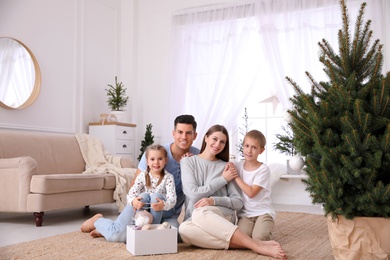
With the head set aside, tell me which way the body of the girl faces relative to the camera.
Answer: toward the camera

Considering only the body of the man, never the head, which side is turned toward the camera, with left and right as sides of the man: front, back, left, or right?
front

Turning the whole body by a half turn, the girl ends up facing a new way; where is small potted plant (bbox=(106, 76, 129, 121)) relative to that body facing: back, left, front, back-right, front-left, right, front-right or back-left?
front

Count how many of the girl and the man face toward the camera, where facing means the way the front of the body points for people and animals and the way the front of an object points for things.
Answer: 2

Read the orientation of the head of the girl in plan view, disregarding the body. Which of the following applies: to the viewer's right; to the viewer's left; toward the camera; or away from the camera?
toward the camera

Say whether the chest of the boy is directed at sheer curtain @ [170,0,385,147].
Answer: no

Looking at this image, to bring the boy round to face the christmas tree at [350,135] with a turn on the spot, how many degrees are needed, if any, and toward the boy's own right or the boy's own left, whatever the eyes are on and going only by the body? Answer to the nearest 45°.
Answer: approximately 90° to the boy's own left

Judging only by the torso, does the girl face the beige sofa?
no

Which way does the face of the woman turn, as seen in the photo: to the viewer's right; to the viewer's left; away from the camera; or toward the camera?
toward the camera

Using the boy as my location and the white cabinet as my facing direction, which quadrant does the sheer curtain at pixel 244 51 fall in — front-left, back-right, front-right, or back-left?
front-right

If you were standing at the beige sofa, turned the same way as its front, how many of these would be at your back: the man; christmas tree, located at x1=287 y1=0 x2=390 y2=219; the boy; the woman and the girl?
0

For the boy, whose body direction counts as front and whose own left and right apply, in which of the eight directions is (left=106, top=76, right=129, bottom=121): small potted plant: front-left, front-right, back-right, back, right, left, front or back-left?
right

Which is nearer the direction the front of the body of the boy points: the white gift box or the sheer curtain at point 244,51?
the white gift box

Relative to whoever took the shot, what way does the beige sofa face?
facing the viewer and to the right of the viewer
